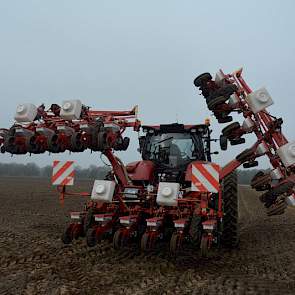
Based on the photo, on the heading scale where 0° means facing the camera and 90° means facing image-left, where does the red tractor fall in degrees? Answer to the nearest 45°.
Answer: approximately 180°
